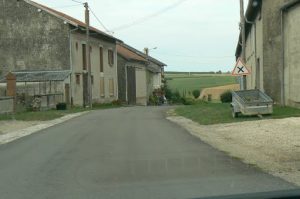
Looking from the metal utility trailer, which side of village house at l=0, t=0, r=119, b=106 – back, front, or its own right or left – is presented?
front

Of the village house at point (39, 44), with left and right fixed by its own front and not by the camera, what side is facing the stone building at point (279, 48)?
front

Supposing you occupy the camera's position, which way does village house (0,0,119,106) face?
facing the viewer and to the right of the viewer
